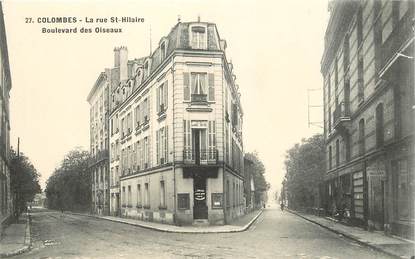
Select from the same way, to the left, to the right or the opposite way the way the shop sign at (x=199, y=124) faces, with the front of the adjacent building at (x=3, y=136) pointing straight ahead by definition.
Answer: to the right

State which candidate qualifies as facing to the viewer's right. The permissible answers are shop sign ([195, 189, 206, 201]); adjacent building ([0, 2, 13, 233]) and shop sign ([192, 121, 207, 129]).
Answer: the adjacent building

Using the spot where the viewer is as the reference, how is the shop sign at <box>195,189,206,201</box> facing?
facing the viewer

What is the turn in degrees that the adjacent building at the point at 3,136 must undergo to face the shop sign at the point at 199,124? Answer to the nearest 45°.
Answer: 0° — it already faces it

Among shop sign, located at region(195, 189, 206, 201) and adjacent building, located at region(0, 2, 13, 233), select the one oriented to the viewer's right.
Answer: the adjacent building

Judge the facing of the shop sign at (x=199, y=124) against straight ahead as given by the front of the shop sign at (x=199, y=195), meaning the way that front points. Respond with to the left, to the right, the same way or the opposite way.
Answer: the same way

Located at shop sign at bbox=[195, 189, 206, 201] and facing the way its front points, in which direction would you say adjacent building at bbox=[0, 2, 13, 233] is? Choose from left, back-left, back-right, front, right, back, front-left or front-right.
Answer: right

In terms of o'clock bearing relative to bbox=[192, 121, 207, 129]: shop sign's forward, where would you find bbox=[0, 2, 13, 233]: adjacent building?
The adjacent building is roughly at 3 o'clock from the shop sign.

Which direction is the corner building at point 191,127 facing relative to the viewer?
toward the camera

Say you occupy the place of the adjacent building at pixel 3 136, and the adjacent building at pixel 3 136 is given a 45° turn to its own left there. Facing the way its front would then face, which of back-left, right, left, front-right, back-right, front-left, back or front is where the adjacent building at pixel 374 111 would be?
right

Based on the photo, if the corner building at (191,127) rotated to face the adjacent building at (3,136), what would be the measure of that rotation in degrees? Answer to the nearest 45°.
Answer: approximately 90° to its right

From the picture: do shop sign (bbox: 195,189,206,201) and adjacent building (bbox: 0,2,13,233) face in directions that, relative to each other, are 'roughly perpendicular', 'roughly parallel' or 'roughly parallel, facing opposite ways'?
roughly perpendicular

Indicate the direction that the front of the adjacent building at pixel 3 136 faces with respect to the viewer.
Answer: facing to the right of the viewer

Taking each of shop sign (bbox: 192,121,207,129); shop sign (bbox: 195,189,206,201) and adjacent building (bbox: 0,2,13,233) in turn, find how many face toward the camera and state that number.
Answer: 2
